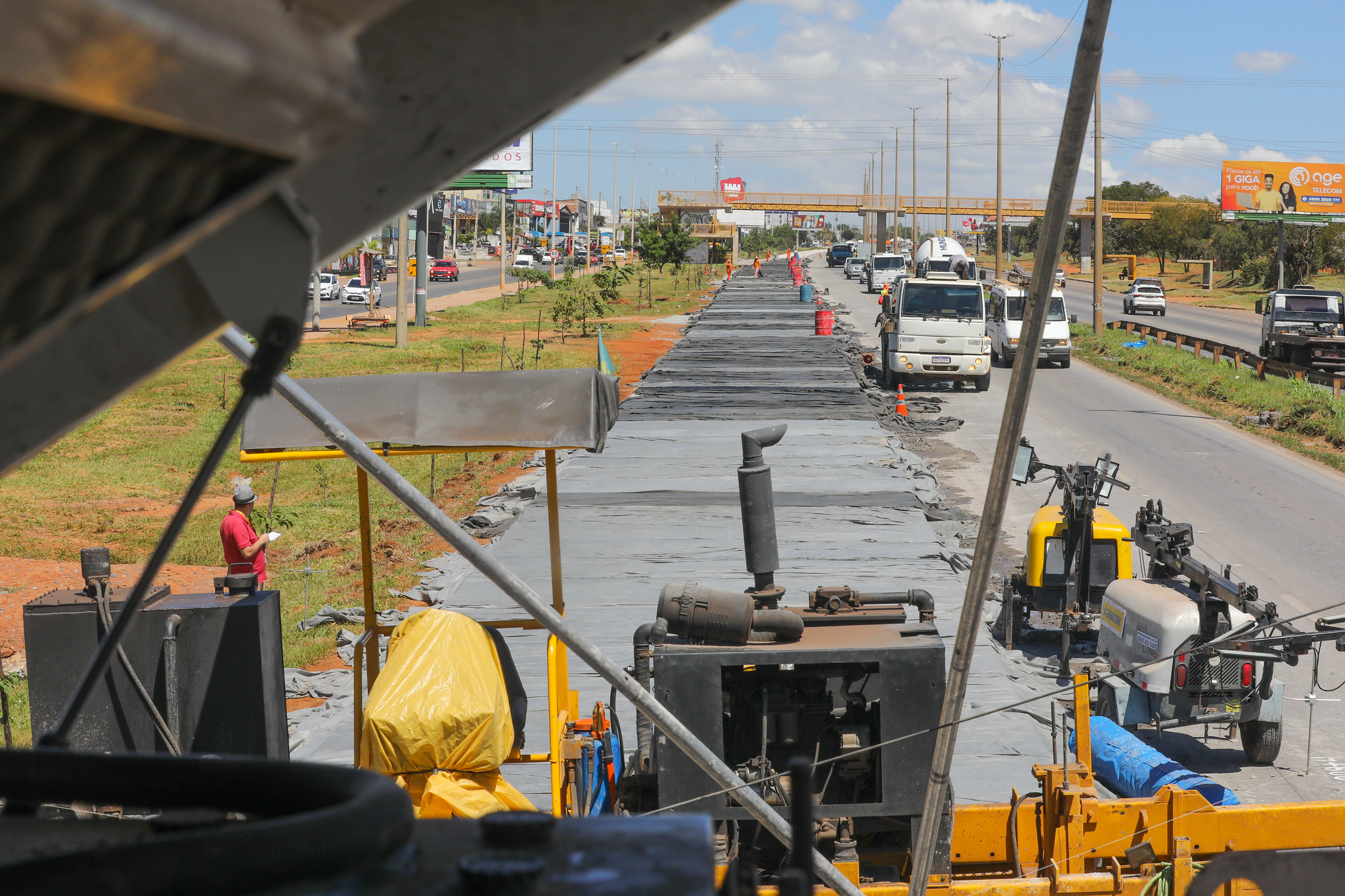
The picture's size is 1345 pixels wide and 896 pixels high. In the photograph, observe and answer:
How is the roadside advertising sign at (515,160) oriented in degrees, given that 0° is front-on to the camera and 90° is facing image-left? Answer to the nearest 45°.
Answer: approximately 0°

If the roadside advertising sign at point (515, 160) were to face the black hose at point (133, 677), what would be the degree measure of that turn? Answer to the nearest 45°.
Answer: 0° — it already faces it

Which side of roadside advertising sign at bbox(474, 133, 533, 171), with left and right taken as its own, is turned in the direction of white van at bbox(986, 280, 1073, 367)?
front
